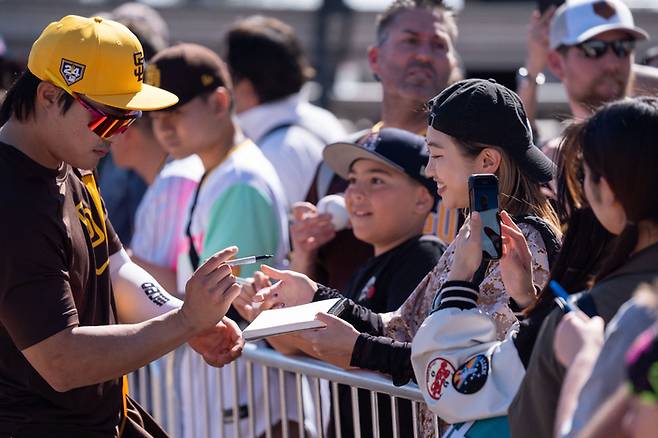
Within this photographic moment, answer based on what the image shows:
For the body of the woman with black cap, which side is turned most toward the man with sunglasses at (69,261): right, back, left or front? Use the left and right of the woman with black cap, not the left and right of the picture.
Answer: front

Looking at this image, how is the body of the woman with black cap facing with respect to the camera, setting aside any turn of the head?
to the viewer's left

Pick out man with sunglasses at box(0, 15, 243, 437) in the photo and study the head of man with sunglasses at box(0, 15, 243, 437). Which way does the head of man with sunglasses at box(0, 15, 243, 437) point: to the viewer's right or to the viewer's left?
to the viewer's right

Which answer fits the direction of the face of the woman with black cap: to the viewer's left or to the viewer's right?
to the viewer's left

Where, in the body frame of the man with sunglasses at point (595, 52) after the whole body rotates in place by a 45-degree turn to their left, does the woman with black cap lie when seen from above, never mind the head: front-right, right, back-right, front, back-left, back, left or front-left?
right
